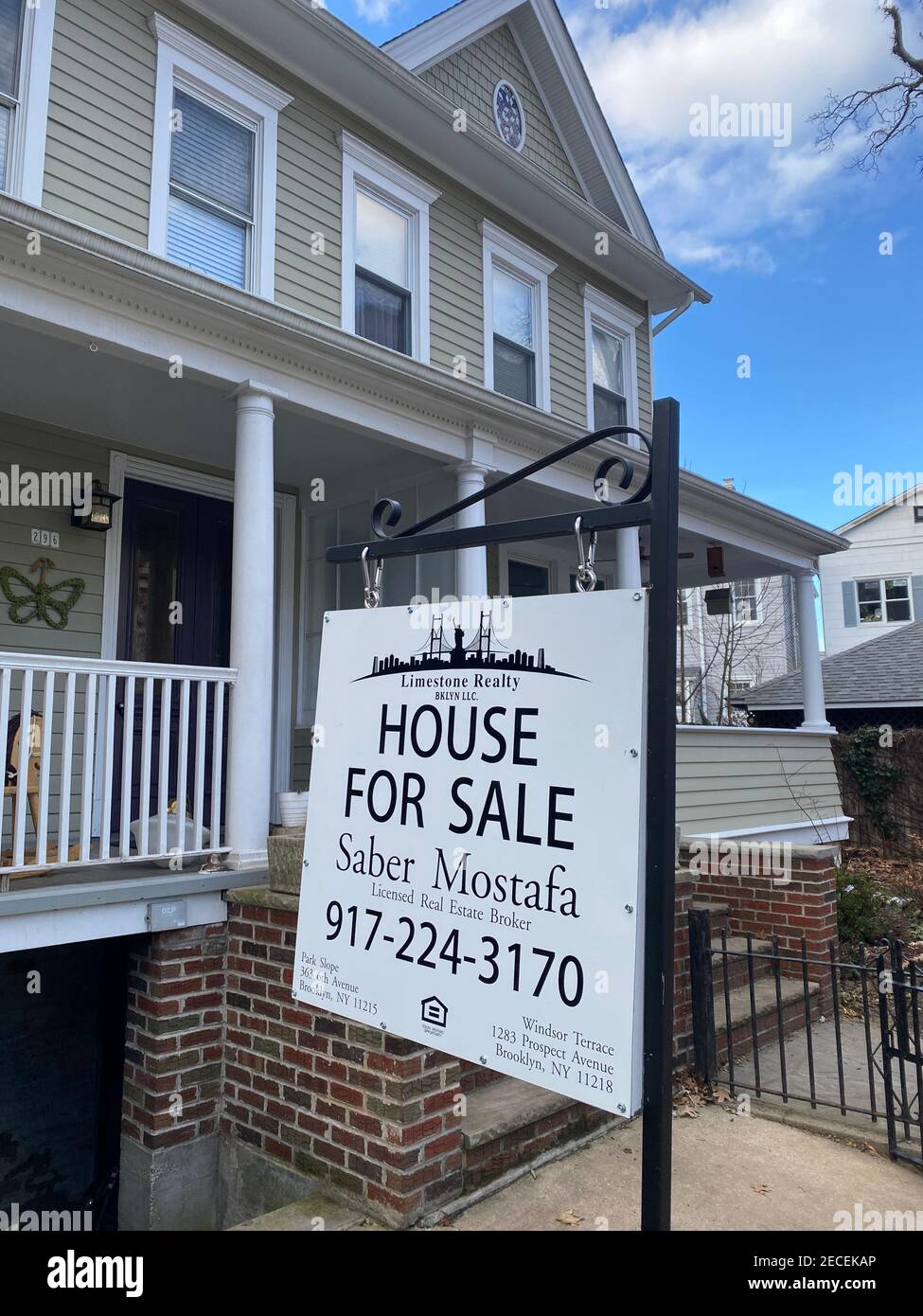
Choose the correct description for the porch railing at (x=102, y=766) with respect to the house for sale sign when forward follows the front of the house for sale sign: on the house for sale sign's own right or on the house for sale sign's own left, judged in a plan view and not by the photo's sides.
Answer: on the house for sale sign's own right

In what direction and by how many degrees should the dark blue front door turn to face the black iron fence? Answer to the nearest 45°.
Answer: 0° — it already faces it

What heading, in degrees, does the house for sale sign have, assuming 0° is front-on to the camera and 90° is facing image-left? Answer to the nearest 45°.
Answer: approximately 45°

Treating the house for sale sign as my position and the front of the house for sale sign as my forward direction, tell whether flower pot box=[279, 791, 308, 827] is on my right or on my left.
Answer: on my right

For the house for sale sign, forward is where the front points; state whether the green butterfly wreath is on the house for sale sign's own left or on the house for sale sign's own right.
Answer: on the house for sale sign's own right

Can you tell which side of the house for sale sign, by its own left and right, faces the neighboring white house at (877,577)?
back

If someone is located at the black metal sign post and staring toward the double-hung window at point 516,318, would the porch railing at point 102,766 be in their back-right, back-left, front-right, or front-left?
front-left

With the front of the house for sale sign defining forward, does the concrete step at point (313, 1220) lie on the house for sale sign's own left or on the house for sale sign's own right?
on the house for sale sign's own right

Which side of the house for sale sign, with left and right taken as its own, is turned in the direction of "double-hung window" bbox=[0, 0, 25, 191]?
right

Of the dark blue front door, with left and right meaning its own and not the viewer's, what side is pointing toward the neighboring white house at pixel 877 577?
left

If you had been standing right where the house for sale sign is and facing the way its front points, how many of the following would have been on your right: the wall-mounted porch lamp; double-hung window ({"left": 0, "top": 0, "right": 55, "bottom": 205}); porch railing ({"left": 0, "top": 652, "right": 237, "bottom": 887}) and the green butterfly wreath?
4

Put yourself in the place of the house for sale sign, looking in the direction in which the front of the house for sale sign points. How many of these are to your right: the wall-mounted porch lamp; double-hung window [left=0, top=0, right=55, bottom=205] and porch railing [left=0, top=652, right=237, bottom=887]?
3

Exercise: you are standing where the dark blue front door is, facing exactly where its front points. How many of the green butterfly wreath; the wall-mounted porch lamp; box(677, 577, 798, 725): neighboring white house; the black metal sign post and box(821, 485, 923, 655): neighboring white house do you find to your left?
2
